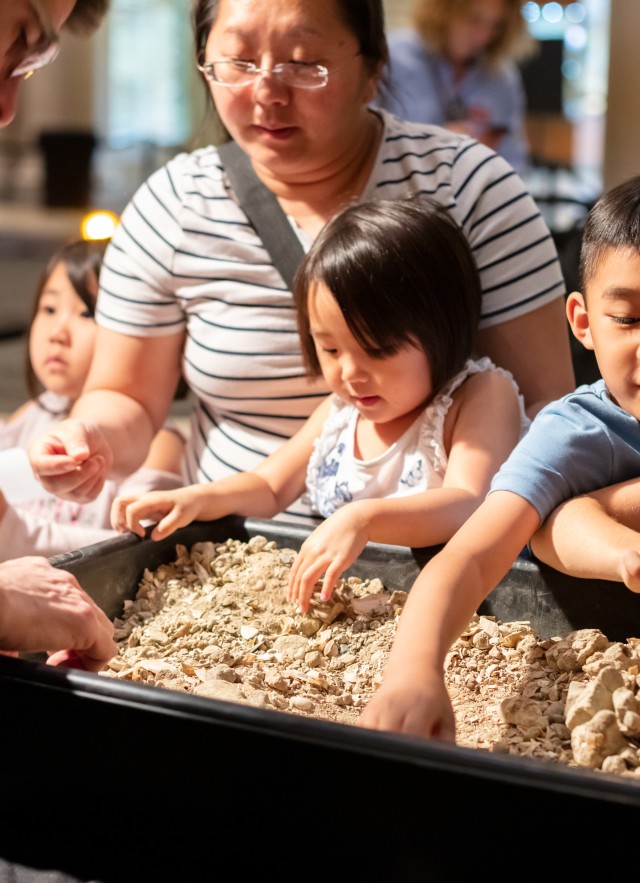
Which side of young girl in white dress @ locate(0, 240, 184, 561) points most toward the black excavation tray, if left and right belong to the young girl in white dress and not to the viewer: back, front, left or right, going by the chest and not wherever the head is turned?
front

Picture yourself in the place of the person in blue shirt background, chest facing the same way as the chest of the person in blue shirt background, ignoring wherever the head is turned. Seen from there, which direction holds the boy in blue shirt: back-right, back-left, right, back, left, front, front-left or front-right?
front

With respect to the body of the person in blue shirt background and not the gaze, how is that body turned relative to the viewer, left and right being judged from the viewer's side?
facing the viewer

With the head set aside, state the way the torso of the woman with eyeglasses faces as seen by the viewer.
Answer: toward the camera

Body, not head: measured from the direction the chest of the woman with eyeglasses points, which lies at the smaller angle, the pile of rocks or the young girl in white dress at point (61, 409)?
the pile of rocks

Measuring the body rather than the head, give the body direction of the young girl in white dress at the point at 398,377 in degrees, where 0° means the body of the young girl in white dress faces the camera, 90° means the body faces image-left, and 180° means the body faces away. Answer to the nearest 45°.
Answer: approximately 45°

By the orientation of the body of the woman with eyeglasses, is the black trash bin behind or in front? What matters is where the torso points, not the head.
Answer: behind

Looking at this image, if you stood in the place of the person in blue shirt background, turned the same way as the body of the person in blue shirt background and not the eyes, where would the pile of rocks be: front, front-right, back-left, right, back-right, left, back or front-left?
front

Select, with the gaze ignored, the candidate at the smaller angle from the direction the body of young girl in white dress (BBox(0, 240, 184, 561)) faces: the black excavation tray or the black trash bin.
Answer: the black excavation tray

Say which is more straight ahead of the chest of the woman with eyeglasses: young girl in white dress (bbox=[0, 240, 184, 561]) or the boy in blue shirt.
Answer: the boy in blue shirt

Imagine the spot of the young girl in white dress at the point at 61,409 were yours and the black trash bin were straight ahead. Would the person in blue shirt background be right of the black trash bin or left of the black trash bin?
right
